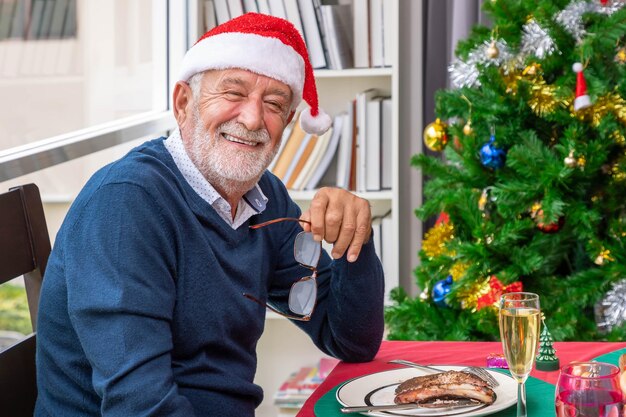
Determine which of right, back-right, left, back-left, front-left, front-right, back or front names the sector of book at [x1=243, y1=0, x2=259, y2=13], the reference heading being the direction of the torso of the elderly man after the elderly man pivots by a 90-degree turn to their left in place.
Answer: front-left

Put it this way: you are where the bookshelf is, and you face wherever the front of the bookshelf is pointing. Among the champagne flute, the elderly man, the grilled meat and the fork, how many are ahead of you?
4

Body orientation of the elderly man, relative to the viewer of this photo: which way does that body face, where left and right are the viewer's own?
facing the viewer and to the right of the viewer

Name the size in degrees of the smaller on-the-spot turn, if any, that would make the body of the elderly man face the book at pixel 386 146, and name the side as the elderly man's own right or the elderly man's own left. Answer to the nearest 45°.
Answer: approximately 135° to the elderly man's own left

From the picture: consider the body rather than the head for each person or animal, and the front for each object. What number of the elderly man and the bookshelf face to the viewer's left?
0

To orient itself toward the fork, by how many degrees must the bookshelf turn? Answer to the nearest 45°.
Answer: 0° — it already faces it

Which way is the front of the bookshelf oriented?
toward the camera

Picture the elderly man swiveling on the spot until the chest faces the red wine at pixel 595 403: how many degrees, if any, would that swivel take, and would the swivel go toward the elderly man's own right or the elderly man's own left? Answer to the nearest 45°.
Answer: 0° — they already face it

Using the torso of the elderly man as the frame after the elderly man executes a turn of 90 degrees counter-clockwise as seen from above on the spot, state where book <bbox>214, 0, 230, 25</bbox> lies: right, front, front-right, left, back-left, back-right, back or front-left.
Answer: front-left

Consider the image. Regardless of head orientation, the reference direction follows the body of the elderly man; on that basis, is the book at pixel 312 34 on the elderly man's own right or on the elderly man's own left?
on the elderly man's own left

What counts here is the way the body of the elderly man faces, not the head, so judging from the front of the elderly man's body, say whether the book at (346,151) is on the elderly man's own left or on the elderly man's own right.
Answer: on the elderly man's own left

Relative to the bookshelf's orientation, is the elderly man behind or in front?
in front

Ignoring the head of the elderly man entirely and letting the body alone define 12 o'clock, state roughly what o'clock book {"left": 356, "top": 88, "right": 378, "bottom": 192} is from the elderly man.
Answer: The book is roughly at 8 o'clock from the elderly man.
